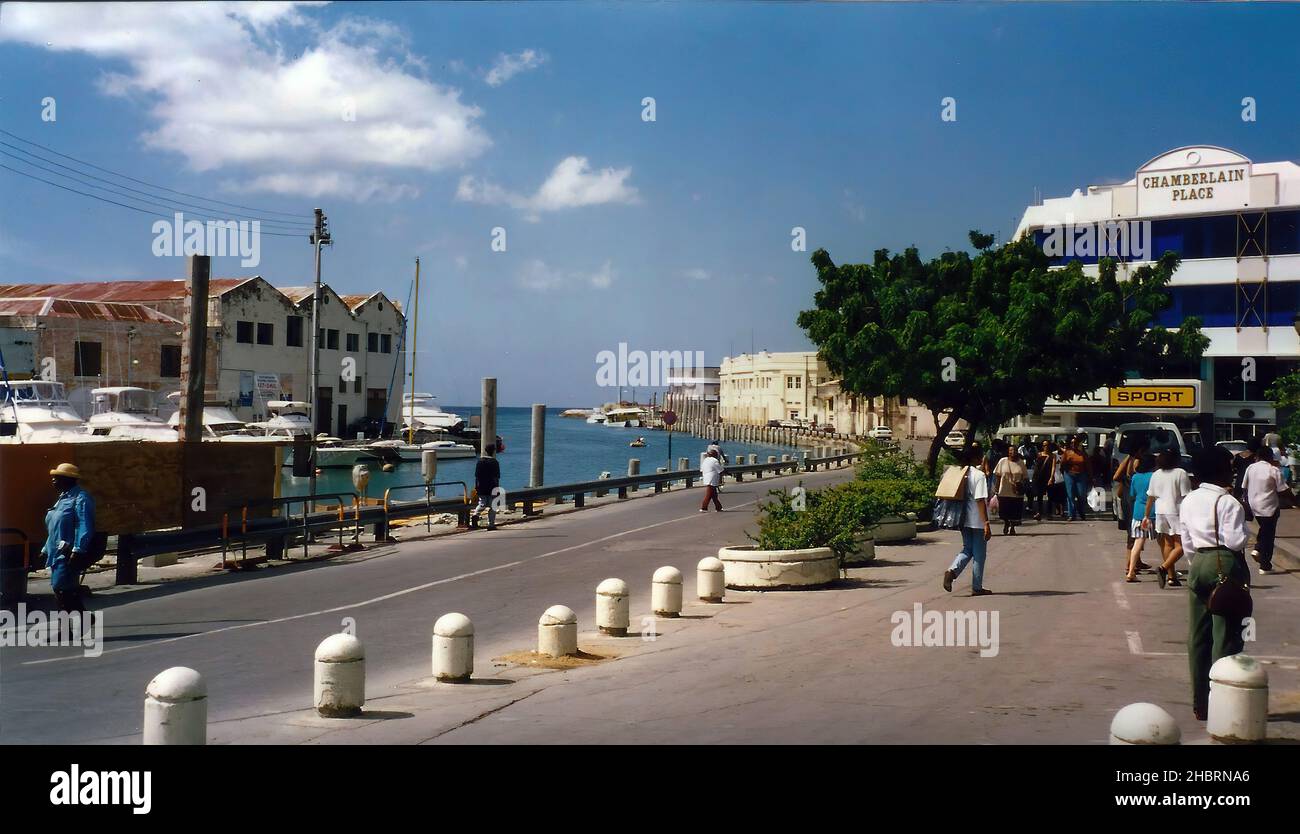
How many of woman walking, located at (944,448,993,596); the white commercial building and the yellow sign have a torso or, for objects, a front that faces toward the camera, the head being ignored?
2

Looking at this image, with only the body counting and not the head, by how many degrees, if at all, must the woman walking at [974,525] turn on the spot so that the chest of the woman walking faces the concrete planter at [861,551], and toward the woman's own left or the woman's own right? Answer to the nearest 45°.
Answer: approximately 135° to the woman's own left

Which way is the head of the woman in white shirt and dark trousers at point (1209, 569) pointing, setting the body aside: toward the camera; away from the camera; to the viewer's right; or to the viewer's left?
away from the camera

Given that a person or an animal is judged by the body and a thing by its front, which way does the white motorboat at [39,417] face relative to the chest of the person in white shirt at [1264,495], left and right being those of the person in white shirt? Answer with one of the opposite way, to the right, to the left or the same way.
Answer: to the right
